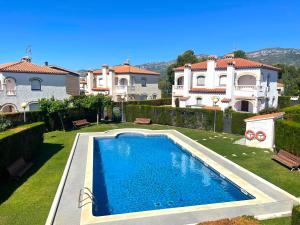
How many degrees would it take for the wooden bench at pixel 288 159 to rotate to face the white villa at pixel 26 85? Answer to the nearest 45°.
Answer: approximately 45° to its right

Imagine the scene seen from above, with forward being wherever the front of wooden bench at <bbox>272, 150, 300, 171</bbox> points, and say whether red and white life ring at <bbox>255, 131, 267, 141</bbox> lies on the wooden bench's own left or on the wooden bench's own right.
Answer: on the wooden bench's own right

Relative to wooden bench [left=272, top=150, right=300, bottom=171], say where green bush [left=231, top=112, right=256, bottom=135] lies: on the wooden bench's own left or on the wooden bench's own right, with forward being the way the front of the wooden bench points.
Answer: on the wooden bench's own right

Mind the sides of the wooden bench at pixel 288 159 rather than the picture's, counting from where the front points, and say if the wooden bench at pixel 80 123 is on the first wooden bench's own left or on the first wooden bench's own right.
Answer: on the first wooden bench's own right

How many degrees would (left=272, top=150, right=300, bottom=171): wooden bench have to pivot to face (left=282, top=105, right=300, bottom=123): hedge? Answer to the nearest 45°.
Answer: approximately 135° to its right

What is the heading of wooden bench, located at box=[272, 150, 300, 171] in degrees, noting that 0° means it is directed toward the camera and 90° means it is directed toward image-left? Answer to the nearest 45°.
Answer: approximately 45°

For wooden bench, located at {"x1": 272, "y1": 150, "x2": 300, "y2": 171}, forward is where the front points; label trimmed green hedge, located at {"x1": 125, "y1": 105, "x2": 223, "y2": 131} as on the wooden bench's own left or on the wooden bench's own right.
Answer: on the wooden bench's own right

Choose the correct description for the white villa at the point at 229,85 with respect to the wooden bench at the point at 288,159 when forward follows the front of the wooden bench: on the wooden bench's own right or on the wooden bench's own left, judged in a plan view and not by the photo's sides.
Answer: on the wooden bench's own right

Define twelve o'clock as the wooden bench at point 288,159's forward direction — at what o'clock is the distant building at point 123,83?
The distant building is roughly at 3 o'clock from the wooden bench.

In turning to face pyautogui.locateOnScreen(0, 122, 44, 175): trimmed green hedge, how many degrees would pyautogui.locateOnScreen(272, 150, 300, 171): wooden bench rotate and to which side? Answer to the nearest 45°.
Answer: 0° — it already faces it
